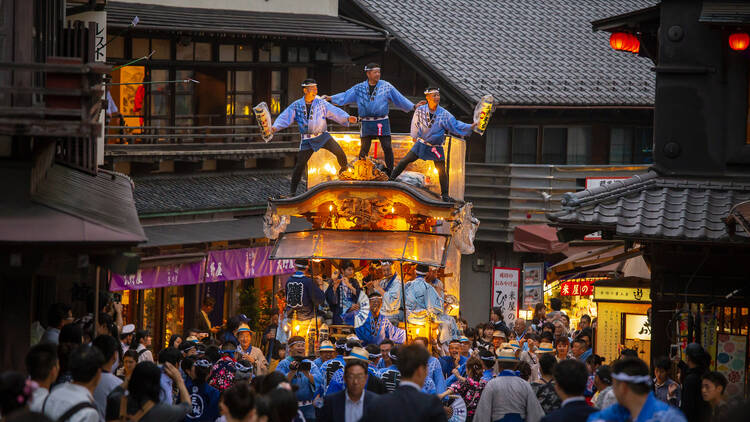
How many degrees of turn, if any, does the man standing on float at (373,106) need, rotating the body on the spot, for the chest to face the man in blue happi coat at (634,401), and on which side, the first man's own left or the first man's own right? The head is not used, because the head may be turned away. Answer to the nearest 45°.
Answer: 0° — they already face them

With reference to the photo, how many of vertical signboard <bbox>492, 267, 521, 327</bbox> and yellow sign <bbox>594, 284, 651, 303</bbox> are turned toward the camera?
2

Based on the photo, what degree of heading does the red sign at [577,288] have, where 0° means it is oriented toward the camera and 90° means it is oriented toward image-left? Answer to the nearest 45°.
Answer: approximately 0°

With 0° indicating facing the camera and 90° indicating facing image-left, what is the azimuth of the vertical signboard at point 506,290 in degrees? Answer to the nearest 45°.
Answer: approximately 0°

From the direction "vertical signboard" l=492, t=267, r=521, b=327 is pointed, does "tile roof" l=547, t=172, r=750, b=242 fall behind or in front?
in front

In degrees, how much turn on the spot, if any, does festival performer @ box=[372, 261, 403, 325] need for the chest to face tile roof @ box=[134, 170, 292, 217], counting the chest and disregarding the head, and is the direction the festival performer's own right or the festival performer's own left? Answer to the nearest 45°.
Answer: approximately 90° to the festival performer's own right

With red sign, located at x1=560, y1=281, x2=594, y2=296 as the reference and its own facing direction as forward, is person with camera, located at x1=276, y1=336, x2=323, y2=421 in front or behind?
in front
